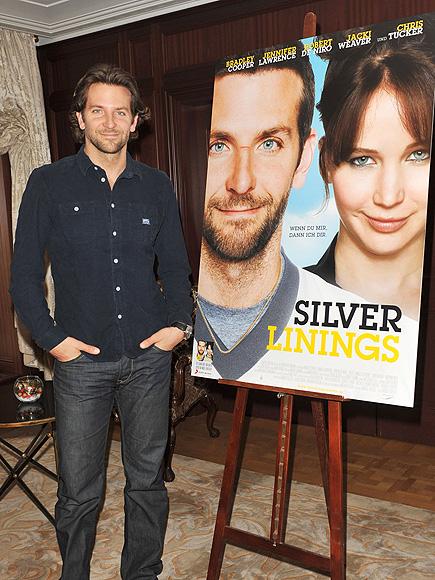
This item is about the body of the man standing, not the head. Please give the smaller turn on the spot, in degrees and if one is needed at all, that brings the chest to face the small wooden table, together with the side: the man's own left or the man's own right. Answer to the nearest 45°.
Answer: approximately 135° to the man's own right

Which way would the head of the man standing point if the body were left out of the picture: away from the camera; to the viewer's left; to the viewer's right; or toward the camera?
toward the camera

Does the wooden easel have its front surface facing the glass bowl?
no

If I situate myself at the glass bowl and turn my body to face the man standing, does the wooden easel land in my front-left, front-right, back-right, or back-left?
front-left

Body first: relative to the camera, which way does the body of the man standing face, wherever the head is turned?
toward the camera

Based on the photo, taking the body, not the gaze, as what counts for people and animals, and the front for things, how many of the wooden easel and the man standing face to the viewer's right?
0

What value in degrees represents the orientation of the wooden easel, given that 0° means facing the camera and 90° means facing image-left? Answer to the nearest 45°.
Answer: approximately 45°

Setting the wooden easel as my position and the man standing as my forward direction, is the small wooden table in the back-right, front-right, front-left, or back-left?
front-right
